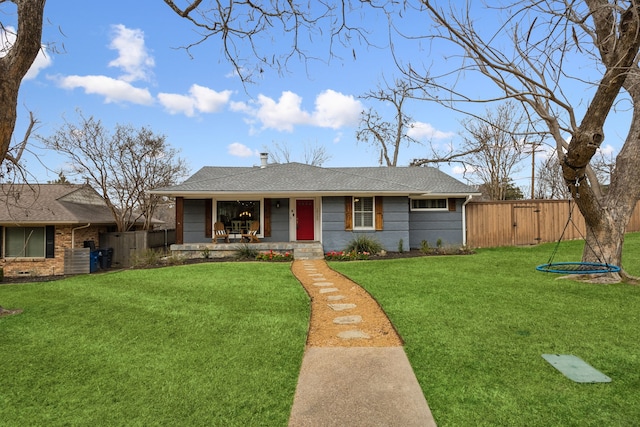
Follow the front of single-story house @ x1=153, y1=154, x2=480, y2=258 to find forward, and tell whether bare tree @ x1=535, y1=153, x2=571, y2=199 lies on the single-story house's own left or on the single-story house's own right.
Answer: on the single-story house's own left

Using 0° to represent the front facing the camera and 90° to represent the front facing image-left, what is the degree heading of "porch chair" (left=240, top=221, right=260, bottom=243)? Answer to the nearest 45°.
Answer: approximately 45°

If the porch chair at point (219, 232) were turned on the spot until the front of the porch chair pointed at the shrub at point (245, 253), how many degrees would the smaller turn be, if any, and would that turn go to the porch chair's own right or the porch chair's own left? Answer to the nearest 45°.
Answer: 0° — it already faces it

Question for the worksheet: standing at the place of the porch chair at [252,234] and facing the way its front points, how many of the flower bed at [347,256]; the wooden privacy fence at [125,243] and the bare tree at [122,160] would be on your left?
1

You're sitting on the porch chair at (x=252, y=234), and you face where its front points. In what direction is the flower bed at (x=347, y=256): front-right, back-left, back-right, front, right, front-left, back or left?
left

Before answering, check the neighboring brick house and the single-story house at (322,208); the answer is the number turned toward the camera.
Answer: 2

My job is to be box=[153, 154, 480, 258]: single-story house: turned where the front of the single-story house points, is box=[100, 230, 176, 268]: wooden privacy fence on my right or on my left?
on my right

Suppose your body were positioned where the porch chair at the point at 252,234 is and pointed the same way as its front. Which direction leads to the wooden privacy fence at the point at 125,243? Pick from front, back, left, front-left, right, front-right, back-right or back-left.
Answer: right

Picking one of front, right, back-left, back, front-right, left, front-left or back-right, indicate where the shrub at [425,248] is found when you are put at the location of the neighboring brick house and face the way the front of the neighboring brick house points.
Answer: front-left

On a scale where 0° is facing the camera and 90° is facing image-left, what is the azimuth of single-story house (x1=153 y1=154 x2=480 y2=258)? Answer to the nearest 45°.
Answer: approximately 0°

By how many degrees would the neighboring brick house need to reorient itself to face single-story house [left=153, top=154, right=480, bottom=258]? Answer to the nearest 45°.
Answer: approximately 45° to its left
